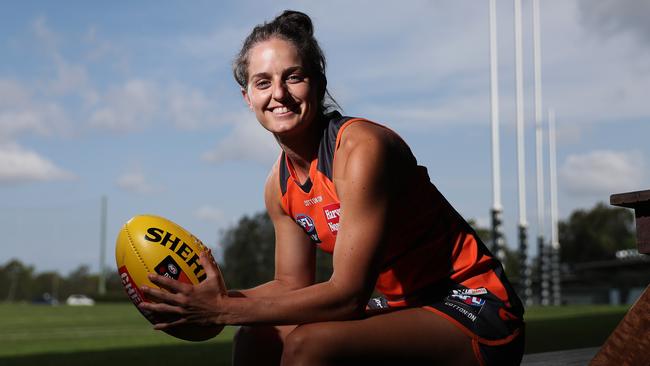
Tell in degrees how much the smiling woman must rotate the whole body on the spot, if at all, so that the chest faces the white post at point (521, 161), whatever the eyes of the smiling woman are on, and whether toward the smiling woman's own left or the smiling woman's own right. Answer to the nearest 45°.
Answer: approximately 135° to the smiling woman's own right

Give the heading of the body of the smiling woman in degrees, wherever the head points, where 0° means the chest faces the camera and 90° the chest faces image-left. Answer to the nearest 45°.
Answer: approximately 45°

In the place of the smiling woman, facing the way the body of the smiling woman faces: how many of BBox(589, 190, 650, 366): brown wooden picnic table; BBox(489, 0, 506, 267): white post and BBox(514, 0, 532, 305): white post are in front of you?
0

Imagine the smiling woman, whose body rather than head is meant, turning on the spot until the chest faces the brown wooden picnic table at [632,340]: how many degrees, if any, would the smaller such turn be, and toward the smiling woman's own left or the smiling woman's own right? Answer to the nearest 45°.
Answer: approximately 135° to the smiling woman's own left

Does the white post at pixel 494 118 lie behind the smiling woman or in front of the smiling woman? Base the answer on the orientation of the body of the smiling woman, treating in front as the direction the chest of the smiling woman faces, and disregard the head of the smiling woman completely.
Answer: behind
